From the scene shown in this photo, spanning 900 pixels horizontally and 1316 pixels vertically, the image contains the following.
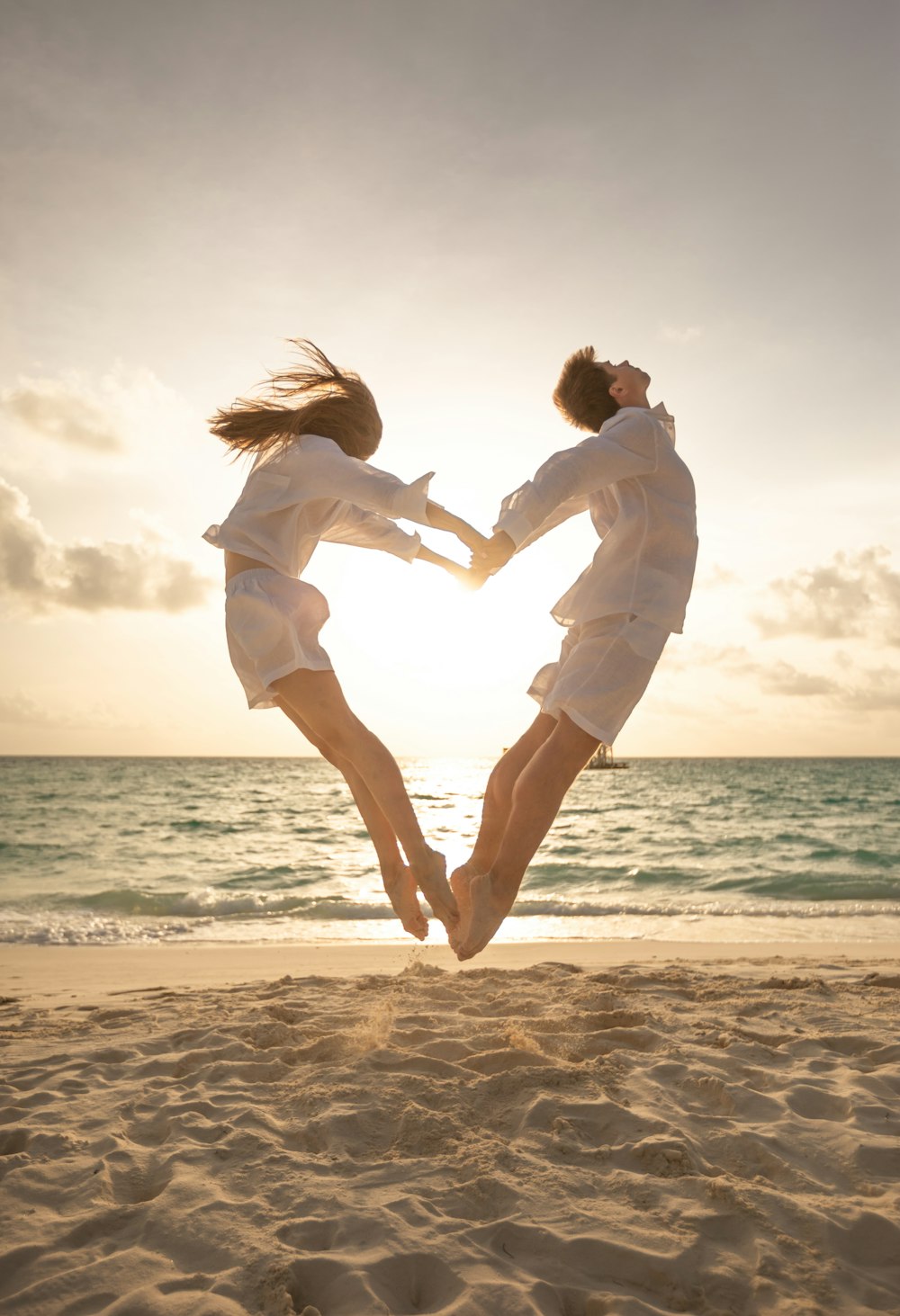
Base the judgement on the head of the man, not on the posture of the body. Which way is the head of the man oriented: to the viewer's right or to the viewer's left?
to the viewer's right

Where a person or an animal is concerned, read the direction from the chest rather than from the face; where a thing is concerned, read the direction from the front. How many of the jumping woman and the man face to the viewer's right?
1

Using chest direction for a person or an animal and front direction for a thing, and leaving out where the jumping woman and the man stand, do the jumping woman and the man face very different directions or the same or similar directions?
very different directions
